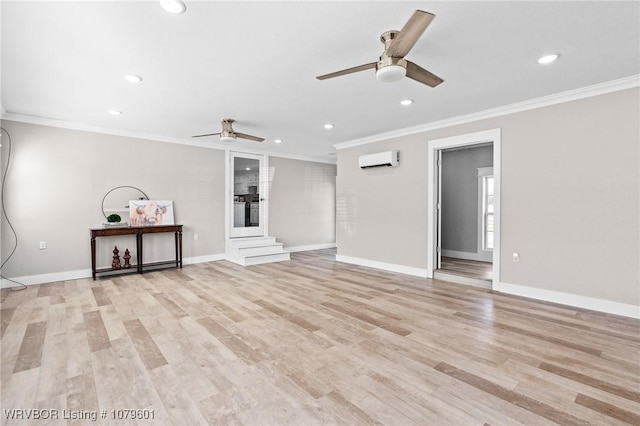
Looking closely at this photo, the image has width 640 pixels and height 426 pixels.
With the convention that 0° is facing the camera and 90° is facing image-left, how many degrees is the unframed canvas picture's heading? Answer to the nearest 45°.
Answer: approximately 0°

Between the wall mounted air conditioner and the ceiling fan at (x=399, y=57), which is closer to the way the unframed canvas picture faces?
the ceiling fan

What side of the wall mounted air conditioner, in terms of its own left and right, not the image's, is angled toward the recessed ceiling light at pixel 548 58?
left

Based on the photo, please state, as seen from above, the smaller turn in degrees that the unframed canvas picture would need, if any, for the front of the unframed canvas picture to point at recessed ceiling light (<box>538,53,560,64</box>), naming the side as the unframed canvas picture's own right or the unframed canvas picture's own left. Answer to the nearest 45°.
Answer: approximately 45° to the unframed canvas picture's own left

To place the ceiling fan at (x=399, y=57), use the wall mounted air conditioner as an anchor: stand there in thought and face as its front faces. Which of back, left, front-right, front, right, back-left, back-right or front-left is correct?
front-left

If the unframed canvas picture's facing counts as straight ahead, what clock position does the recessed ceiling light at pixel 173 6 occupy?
The recessed ceiling light is roughly at 12 o'clock from the unframed canvas picture.

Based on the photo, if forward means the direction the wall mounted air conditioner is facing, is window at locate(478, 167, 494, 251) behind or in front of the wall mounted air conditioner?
behind

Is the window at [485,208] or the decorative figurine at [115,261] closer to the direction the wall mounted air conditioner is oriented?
the decorative figurine

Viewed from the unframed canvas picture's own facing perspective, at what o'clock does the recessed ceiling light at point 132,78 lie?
The recessed ceiling light is roughly at 12 o'clock from the unframed canvas picture.

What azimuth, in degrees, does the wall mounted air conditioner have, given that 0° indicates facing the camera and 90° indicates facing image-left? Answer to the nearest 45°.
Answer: approximately 45°

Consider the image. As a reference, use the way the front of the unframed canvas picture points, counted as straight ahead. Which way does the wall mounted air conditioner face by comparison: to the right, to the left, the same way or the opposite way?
to the right

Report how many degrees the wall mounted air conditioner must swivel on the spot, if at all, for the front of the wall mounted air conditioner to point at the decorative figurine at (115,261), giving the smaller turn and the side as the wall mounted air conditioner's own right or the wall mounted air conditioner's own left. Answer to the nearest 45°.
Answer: approximately 45° to the wall mounted air conditioner's own right

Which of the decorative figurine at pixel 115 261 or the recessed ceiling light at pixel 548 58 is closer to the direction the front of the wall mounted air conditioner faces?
the decorative figurine
